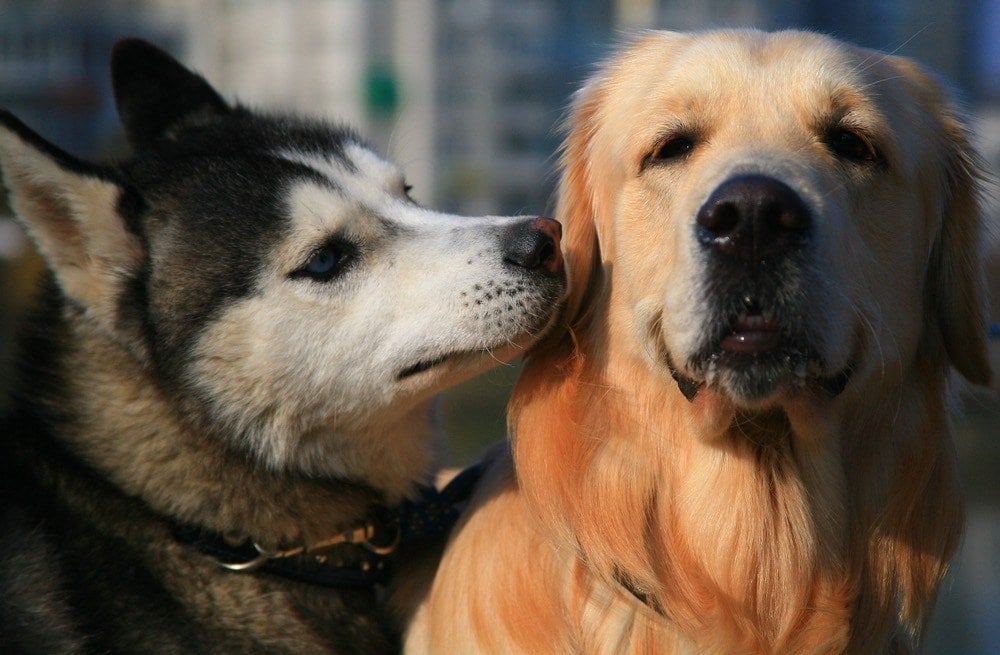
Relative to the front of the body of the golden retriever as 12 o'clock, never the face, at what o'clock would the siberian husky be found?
The siberian husky is roughly at 3 o'clock from the golden retriever.

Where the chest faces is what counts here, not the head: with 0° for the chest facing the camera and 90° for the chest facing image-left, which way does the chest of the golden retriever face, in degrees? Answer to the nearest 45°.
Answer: approximately 0°
